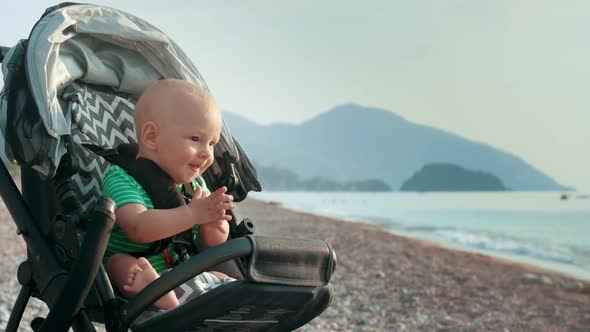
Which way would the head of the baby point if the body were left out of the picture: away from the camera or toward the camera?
toward the camera

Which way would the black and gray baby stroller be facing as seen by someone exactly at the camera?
facing the viewer and to the right of the viewer
